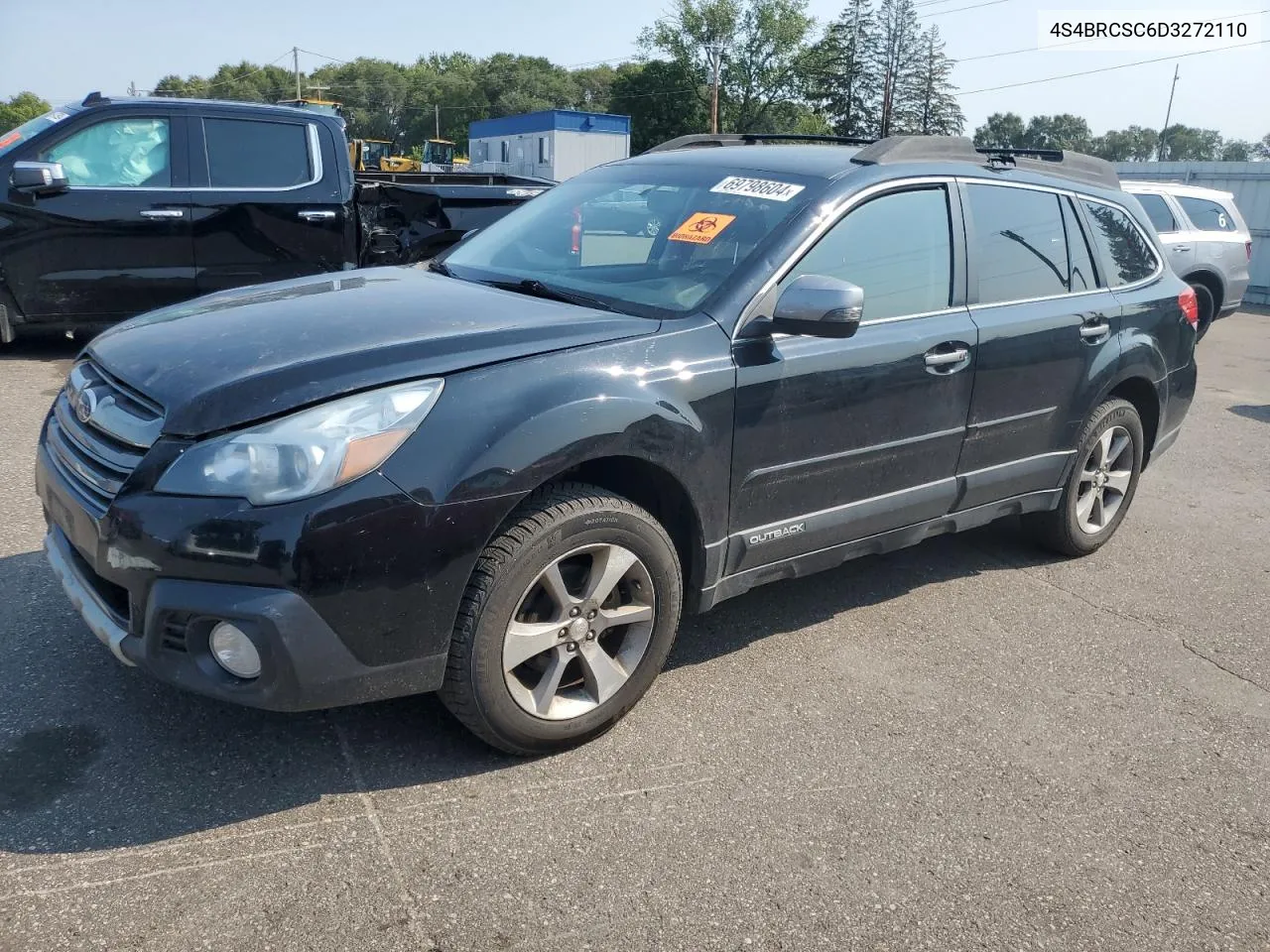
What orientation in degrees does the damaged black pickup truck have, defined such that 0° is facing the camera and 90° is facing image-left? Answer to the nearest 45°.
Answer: approximately 90°

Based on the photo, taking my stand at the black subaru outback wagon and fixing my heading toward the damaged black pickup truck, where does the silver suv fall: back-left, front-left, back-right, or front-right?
front-right

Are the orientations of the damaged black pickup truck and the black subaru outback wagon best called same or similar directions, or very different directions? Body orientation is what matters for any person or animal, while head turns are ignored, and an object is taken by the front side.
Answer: same or similar directions

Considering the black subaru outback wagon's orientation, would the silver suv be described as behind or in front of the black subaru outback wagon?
behind

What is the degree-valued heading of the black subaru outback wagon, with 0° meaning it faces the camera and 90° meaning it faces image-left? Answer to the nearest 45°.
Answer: approximately 45°

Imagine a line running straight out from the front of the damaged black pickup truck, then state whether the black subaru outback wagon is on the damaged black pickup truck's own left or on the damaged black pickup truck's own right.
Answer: on the damaged black pickup truck's own left

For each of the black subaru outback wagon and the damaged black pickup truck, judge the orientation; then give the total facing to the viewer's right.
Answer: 0

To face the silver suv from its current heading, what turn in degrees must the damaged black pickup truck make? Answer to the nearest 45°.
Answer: approximately 180°

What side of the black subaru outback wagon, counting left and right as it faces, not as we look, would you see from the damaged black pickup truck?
right
